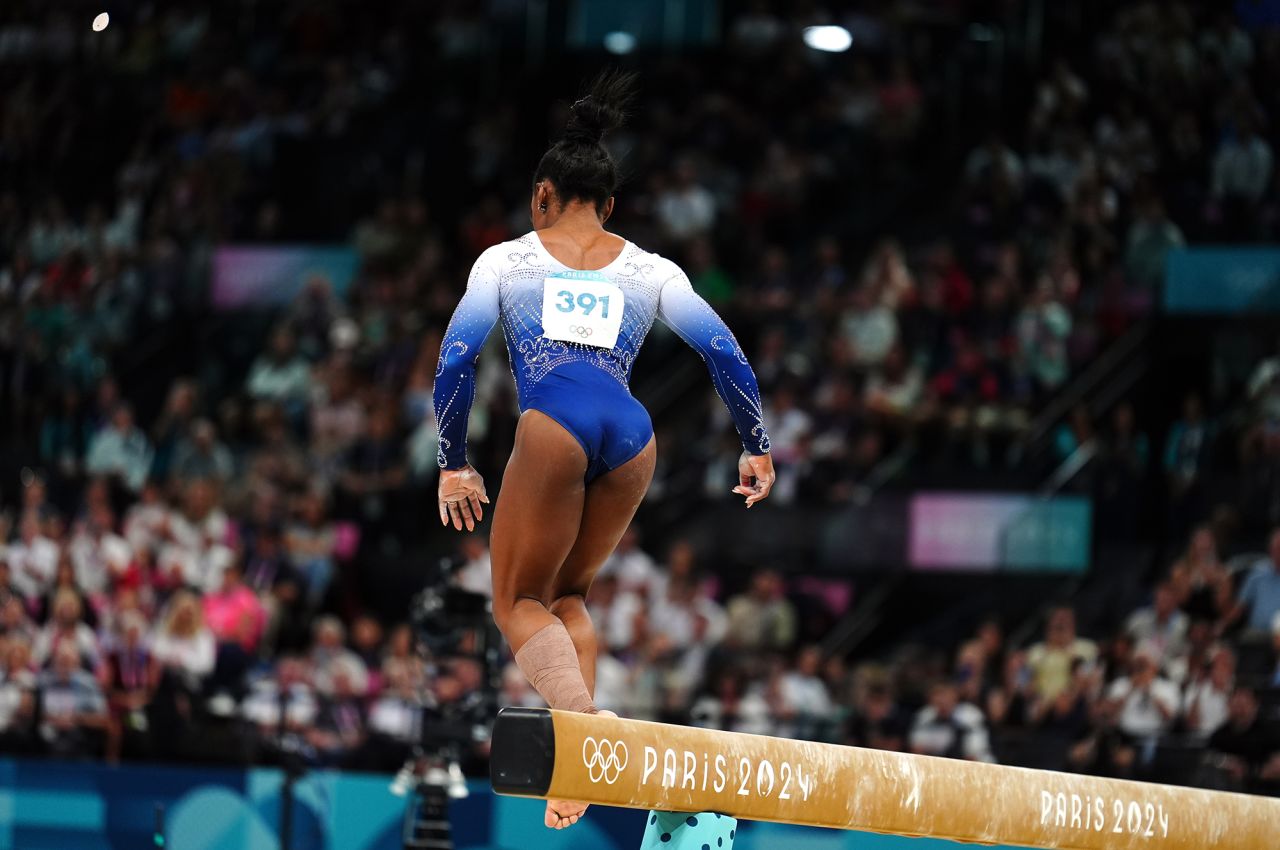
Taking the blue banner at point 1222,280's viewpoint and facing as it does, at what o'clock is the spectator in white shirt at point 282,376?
The spectator in white shirt is roughly at 3 o'clock from the blue banner.

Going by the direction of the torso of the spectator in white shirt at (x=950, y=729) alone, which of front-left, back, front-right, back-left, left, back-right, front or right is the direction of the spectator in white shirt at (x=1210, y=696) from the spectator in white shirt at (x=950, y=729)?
left

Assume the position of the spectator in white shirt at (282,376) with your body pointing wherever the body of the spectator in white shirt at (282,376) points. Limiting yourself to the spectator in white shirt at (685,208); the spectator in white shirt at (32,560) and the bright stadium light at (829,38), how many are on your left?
2

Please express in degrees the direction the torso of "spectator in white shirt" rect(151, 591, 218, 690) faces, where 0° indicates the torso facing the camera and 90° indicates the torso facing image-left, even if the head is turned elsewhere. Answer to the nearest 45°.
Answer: approximately 0°

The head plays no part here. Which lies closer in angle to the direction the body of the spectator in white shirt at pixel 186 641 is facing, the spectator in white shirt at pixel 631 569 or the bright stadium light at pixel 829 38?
the spectator in white shirt

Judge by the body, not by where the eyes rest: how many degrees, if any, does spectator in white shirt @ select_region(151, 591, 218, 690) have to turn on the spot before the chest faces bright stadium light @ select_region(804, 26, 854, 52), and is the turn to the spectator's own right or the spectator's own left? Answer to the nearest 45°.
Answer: approximately 135° to the spectator's own left

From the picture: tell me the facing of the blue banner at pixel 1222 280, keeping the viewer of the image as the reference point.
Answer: facing the viewer

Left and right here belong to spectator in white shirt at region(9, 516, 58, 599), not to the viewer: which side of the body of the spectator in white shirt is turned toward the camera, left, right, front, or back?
front

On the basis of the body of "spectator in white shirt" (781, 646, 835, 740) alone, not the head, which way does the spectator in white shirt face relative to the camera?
toward the camera

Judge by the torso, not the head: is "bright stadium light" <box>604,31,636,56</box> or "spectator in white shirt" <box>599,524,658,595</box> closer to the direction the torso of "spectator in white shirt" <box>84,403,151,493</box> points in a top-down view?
the spectator in white shirt

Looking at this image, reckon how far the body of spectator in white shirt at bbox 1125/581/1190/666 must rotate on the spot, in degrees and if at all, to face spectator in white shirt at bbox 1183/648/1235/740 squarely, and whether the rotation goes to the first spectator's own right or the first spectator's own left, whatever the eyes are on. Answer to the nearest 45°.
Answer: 0° — they already face them

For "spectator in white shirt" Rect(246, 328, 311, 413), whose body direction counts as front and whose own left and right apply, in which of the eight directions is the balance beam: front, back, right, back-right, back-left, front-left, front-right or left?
front

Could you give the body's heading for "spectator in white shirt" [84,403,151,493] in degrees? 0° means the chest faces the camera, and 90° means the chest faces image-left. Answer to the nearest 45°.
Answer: approximately 0°

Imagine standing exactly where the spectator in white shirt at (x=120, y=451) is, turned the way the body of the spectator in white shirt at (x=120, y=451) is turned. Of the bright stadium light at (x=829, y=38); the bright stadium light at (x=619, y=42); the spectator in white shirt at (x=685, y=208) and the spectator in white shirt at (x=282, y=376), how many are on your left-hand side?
4

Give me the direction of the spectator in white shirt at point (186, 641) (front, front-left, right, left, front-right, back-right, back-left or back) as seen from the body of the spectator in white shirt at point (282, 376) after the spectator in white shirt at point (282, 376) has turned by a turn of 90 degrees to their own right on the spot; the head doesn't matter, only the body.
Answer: left

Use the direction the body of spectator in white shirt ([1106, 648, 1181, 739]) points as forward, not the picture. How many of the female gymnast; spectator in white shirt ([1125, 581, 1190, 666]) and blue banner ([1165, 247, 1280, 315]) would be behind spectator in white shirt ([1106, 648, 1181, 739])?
2
